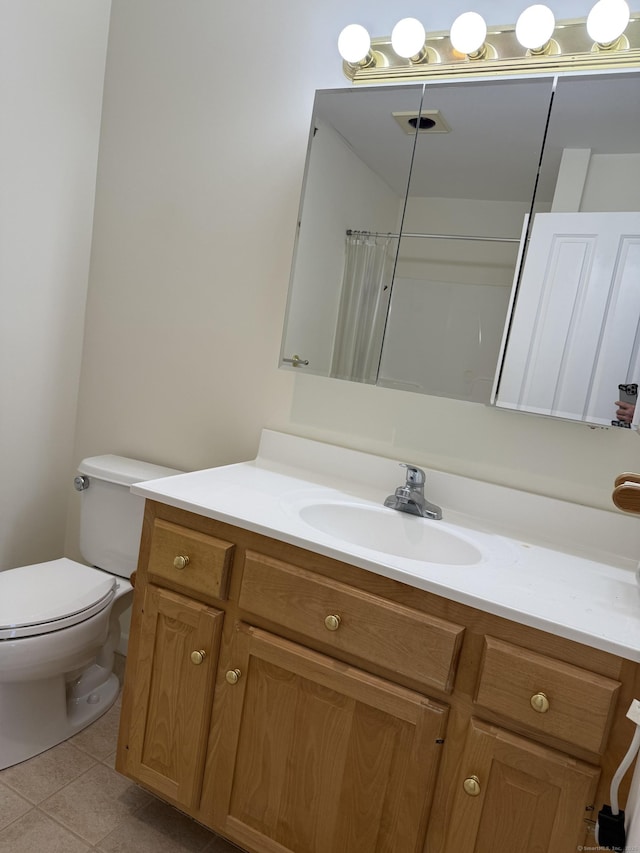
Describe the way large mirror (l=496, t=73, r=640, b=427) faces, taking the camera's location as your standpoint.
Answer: facing the viewer and to the left of the viewer

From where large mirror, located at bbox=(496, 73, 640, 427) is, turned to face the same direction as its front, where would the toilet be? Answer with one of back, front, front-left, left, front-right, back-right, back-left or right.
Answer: front-right

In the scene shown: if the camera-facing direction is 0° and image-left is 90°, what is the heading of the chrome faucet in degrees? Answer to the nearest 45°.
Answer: approximately 45°

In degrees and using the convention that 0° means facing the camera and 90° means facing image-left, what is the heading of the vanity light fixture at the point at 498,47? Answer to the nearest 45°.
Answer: approximately 45°

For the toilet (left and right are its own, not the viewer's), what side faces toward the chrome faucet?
left

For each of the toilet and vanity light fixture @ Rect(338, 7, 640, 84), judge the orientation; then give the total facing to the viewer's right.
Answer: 0

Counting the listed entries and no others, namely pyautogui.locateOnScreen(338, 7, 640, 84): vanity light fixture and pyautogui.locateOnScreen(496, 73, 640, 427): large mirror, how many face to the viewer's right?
0
